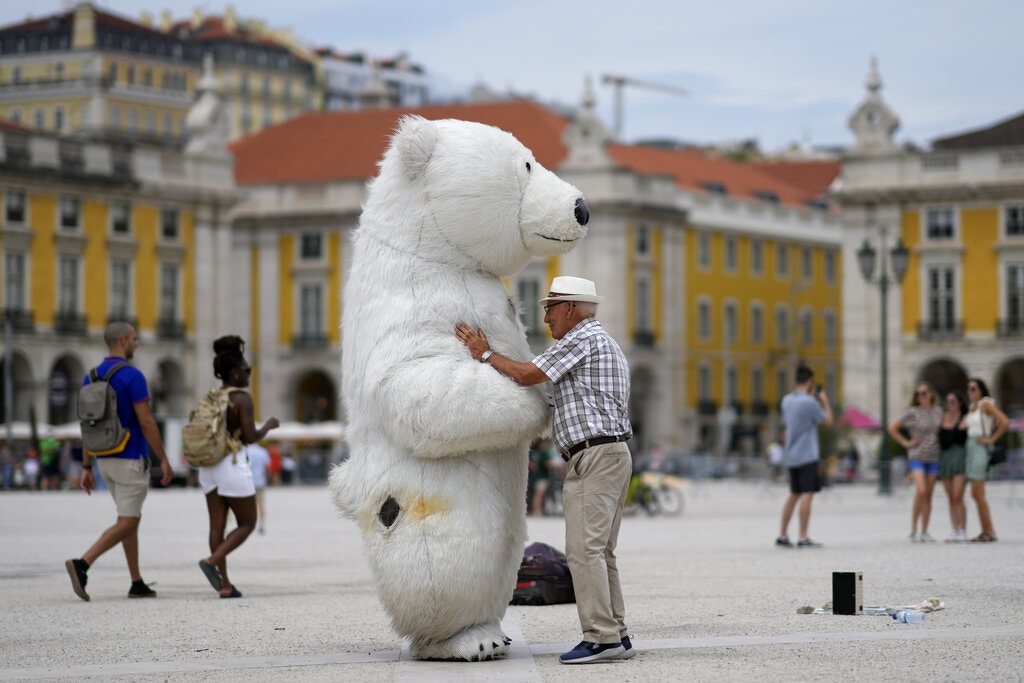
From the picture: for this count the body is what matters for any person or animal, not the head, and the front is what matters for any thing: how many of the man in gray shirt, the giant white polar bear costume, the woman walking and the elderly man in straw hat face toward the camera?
0

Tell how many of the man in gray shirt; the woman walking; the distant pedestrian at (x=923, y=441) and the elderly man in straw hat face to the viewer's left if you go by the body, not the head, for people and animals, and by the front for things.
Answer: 1

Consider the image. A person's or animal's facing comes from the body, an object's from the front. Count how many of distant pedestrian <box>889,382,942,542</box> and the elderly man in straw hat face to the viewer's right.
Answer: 0

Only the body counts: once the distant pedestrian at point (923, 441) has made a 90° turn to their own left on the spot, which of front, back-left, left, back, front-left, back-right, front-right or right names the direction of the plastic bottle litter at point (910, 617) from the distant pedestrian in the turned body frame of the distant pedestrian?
right

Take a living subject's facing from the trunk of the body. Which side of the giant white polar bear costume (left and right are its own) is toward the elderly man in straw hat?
front

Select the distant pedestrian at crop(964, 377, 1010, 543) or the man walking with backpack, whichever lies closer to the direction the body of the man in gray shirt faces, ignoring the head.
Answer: the distant pedestrian

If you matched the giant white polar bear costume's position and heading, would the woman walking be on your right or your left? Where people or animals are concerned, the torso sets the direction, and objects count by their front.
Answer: on your left

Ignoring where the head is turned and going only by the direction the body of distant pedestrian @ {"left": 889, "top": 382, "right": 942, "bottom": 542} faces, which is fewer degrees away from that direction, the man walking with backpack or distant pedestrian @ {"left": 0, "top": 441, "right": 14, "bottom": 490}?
the man walking with backpack

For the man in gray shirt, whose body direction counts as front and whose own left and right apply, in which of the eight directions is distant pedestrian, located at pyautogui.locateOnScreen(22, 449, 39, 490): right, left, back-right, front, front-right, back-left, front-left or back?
left

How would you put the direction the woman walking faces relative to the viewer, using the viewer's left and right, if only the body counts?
facing to the right of the viewer

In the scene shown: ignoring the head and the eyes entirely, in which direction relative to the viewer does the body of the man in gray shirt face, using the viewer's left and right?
facing away from the viewer and to the right of the viewer

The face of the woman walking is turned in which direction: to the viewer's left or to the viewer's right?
to the viewer's right

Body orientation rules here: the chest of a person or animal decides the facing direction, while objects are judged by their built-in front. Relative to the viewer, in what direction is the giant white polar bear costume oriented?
to the viewer's right

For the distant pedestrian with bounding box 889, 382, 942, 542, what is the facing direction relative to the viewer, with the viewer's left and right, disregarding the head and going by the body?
facing the viewer

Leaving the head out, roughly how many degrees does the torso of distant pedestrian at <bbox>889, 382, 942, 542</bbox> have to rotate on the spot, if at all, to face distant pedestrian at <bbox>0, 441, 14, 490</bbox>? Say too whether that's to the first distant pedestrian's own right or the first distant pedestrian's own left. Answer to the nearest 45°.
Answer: approximately 135° to the first distant pedestrian's own right

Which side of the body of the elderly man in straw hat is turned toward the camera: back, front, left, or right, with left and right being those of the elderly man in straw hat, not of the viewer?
left
